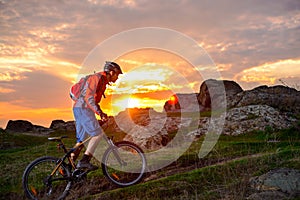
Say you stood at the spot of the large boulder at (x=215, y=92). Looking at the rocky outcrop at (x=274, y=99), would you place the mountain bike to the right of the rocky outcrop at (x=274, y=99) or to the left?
right

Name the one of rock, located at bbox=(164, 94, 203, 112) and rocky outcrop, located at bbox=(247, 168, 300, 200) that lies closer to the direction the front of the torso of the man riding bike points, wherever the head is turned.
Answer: the rocky outcrop

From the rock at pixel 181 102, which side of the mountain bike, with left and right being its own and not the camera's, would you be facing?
left

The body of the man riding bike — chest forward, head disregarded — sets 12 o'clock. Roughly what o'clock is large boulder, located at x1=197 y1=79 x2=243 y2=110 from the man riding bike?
The large boulder is roughly at 10 o'clock from the man riding bike.

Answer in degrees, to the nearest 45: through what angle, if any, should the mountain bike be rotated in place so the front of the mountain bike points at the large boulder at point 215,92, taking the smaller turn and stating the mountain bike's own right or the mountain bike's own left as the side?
approximately 45° to the mountain bike's own left

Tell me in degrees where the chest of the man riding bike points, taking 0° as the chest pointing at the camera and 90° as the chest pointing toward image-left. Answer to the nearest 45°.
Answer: approximately 270°

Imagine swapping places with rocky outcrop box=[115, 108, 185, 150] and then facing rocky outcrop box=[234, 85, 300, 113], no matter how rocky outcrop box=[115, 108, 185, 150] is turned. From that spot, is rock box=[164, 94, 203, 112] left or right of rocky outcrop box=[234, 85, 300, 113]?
left

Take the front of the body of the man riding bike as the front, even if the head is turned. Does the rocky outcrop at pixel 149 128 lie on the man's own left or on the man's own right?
on the man's own left

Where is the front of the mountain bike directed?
to the viewer's right

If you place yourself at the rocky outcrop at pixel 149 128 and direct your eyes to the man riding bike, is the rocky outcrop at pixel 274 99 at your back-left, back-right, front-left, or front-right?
back-left

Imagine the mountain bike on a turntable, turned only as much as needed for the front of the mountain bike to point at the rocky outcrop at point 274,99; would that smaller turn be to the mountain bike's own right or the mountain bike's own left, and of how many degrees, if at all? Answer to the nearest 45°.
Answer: approximately 45° to the mountain bike's own left

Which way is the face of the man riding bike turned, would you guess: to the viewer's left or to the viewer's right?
to the viewer's right

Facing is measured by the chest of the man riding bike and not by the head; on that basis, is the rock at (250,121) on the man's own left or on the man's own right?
on the man's own left
